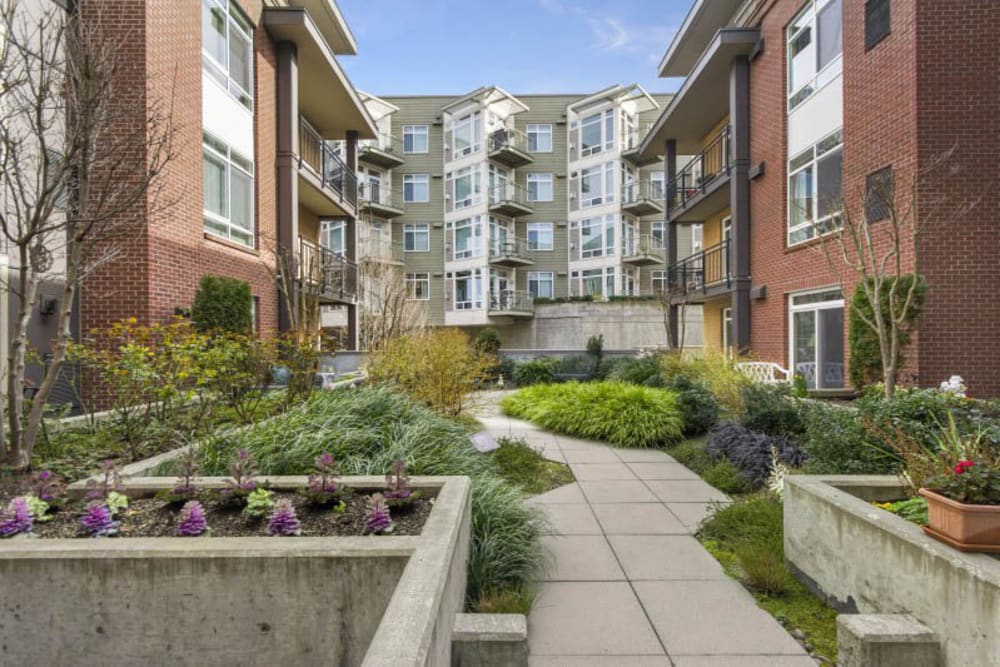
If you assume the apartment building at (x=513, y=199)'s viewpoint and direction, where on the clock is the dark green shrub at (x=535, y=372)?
The dark green shrub is roughly at 12 o'clock from the apartment building.

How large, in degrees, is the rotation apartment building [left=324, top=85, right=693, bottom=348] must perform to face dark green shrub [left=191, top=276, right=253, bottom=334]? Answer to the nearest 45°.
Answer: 0° — it already faces it

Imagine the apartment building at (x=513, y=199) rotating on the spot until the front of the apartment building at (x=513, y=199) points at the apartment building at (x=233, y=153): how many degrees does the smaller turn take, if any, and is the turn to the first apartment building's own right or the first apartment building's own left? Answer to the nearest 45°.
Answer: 0° — it already faces it

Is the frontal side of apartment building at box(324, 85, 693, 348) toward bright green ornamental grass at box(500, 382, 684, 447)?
yes

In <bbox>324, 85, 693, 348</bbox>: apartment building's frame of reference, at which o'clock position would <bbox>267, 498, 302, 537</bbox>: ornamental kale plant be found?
The ornamental kale plant is roughly at 12 o'clock from the apartment building.

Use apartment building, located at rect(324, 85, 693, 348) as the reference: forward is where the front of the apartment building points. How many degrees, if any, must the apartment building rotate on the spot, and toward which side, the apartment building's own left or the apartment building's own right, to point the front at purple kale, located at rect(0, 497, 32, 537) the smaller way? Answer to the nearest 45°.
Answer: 0° — it already faces it

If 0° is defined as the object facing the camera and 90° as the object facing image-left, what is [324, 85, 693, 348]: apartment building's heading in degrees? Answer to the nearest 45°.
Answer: approximately 0°

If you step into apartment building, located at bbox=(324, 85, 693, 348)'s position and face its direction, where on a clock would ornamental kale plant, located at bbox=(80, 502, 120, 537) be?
The ornamental kale plant is roughly at 12 o'clock from the apartment building.

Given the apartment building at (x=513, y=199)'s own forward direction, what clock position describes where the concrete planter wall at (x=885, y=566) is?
The concrete planter wall is roughly at 12 o'clock from the apartment building.
